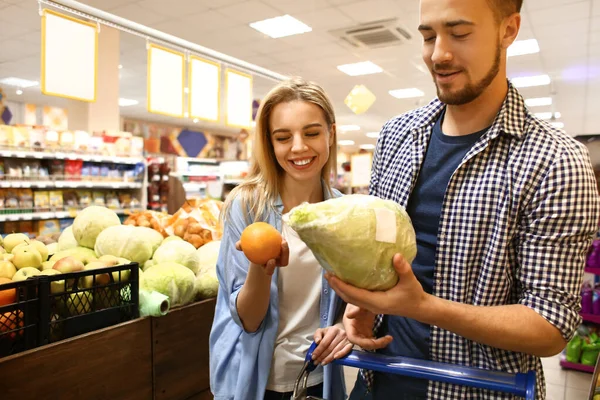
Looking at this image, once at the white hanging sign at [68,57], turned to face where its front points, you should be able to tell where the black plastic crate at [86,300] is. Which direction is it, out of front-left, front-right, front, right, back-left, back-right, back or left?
front-right

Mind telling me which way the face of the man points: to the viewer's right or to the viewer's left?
to the viewer's left

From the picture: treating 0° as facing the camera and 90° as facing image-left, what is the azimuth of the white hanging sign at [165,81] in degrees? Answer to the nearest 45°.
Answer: approximately 315°

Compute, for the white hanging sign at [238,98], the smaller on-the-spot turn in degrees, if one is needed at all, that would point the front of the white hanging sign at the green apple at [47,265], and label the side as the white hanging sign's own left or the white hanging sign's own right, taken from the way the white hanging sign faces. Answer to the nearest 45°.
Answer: approximately 45° to the white hanging sign's own right

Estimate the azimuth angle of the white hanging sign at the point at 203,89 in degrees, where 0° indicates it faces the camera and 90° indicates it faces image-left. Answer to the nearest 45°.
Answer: approximately 315°

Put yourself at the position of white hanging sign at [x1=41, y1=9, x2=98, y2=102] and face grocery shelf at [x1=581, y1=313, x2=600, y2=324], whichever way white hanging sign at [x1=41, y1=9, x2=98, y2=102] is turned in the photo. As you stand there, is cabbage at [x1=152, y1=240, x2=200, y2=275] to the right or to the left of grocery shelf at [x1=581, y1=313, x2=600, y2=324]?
right

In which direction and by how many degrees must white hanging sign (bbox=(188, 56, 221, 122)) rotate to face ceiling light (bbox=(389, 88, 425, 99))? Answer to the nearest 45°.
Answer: approximately 90° to its left

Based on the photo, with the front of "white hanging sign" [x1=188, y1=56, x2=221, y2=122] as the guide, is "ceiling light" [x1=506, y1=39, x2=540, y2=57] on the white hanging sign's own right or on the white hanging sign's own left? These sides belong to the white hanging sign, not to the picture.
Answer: on the white hanging sign's own left
